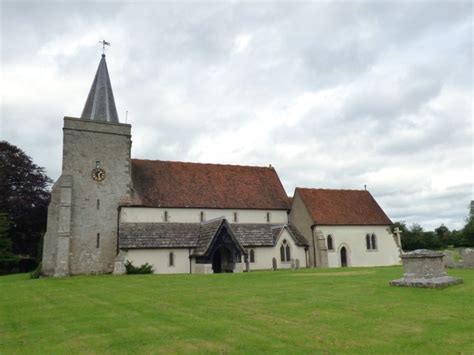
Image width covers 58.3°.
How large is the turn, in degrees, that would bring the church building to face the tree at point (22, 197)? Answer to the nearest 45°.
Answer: approximately 135° to its right

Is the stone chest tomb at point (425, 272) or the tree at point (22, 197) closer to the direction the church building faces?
the stone chest tomb

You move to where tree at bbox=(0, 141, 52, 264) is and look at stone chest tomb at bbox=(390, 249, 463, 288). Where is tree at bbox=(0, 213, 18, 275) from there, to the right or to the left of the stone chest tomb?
right

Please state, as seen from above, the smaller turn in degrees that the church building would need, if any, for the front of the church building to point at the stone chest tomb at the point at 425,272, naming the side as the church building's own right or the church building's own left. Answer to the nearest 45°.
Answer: approximately 45° to the church building's own left

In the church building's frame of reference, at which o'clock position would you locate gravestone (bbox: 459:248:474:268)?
The gravestone is roughly at 10 o'clock from the church building.

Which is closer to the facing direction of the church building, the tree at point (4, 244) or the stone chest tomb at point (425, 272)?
the stone chest tomb

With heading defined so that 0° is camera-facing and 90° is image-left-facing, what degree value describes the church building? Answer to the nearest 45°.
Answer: approximately 0°

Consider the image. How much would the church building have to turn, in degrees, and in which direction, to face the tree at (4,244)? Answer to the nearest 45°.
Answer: approximately 90° to its right
